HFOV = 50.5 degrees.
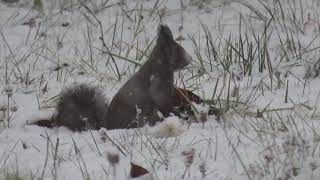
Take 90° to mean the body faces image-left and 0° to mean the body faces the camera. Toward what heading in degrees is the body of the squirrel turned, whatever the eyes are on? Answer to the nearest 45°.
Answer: approximately 270°
